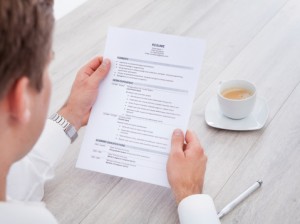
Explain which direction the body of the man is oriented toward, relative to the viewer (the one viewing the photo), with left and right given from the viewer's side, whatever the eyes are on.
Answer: facing away from the viewer and to the right of the viewer

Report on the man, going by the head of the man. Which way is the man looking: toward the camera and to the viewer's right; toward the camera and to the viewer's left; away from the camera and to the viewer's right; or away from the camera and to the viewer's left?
away from the camera and to the viewer's right
